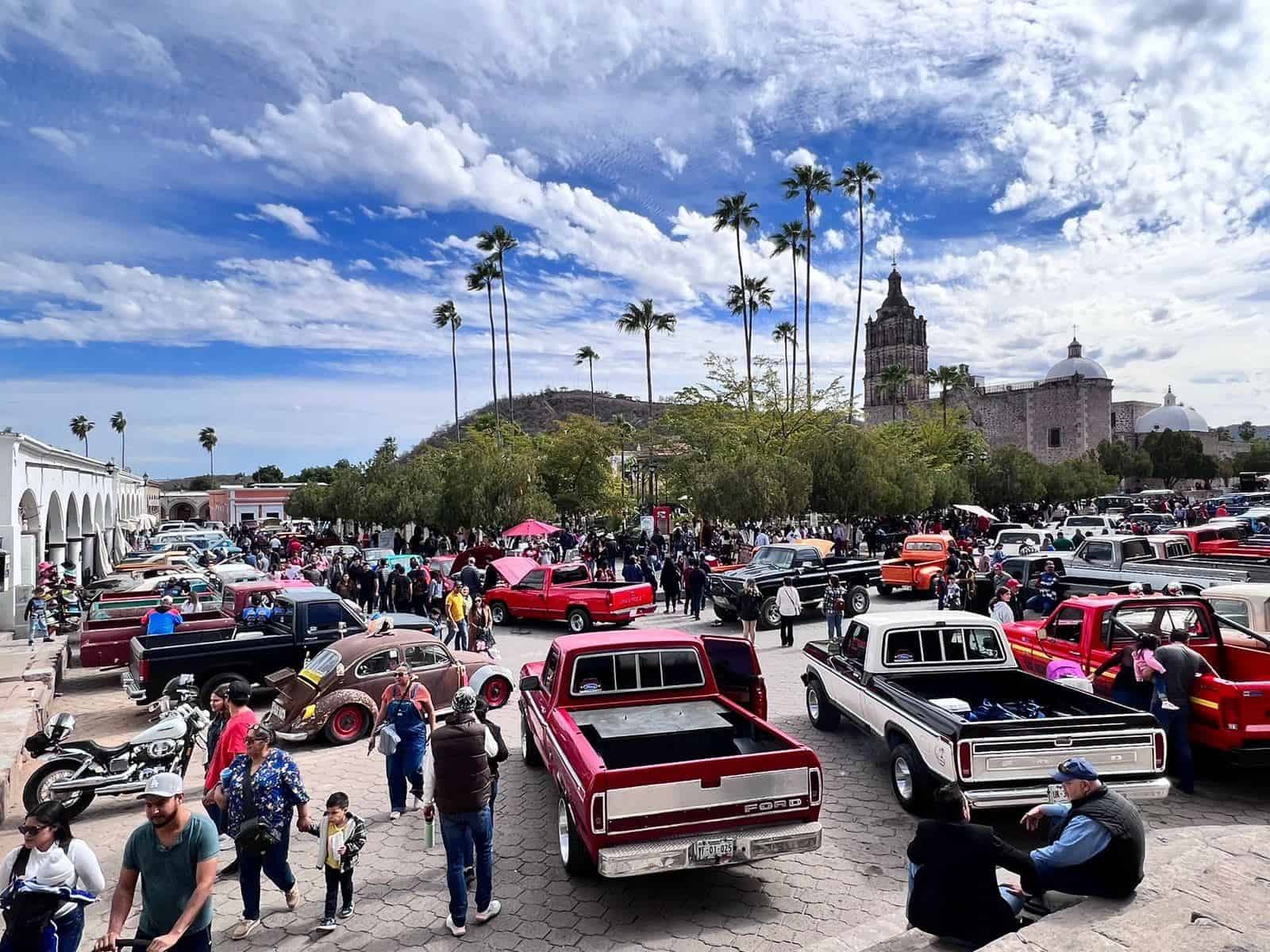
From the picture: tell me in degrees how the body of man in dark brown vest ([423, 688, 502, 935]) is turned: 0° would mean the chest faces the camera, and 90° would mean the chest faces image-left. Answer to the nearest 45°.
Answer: approximately 180°

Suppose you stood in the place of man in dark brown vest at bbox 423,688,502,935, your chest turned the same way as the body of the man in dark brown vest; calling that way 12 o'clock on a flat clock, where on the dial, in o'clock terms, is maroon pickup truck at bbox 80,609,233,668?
The maroon pickup truck is roughly at 11 o'clock from the man in dark brown vest.

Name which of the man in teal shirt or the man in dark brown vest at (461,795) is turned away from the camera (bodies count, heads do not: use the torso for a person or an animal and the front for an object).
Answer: the man in dark brown vest

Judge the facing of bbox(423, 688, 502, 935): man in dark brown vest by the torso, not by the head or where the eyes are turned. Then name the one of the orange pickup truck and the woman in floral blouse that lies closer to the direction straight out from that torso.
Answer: the orange pickup truck

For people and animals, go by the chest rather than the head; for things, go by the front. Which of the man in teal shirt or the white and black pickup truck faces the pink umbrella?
the white and black pickup truck

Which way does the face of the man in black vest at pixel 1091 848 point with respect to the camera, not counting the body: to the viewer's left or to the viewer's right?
to the viewer's left

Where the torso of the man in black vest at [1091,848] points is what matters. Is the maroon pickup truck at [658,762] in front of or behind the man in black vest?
in front

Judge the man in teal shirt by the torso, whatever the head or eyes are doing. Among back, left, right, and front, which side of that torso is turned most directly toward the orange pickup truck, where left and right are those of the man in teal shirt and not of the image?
back

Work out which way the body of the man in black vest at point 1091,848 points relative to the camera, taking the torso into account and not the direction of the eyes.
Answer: to the viewer's left

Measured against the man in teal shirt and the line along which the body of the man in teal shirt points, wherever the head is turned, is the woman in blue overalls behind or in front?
behind

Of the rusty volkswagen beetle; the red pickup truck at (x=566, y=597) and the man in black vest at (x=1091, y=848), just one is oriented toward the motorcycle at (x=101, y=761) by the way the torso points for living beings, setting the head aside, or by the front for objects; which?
the man in black vest

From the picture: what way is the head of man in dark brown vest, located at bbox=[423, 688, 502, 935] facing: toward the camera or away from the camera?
away from the camera
